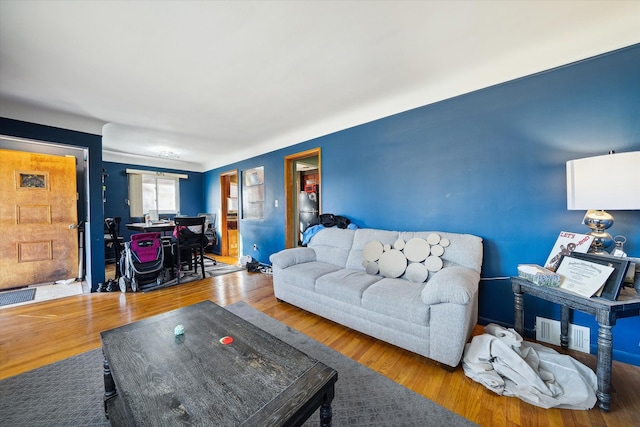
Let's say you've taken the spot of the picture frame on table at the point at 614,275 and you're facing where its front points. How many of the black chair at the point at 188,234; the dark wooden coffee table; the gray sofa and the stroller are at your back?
0

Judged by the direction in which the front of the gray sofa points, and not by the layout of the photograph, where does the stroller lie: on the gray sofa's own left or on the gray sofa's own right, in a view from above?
on the gray sofa's own right

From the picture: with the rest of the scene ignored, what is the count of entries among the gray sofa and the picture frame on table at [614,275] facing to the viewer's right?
0

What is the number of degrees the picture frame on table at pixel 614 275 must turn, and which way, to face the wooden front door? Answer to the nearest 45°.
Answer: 0° — it already faces it

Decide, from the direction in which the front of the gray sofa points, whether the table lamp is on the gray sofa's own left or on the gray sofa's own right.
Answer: on the gray sofa's own left

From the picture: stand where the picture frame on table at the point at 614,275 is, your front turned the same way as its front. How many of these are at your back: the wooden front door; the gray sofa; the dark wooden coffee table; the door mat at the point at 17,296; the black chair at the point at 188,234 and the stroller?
0

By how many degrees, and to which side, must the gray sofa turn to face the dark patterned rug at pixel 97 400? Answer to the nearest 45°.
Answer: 0° — it already faces it

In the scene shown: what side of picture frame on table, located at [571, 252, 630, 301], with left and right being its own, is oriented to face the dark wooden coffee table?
front

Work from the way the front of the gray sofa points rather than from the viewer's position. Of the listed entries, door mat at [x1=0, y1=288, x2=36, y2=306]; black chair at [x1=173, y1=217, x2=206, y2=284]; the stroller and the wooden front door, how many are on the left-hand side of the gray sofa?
0

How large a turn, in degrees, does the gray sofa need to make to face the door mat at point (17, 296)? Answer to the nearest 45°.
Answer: approximately 45° to its right

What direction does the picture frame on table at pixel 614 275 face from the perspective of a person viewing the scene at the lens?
facing the viewer and to the left of the viewer

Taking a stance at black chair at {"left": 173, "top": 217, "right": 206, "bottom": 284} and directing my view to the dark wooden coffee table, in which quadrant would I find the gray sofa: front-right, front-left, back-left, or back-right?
front-left

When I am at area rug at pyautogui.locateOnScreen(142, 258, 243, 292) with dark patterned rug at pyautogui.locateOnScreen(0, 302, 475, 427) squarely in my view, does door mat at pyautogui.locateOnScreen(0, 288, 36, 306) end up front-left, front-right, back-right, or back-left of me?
front-right

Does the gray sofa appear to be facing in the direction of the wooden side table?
no

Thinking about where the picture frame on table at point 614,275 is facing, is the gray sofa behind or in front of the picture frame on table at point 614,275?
in front

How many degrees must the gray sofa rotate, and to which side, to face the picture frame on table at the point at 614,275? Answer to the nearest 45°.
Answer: approximately 135° to its left
